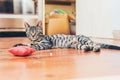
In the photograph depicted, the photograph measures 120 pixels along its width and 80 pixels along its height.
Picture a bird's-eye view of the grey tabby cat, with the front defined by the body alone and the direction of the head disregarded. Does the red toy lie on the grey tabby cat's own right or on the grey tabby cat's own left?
on the grey tabby cat's own left

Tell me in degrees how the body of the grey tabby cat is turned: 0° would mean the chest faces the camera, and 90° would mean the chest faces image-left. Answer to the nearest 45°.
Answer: approximately 90°
